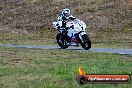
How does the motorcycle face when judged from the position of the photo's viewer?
facing the viewer and to the right of the viewer
